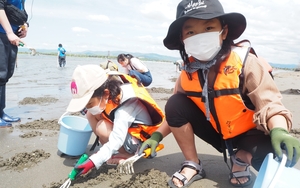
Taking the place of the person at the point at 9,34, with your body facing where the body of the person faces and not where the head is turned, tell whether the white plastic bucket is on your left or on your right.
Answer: on your right

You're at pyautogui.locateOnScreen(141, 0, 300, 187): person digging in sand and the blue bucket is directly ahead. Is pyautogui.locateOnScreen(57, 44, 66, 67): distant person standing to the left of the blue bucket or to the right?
right

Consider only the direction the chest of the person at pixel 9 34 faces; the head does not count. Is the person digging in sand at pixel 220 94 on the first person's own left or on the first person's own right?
on the first person's own right

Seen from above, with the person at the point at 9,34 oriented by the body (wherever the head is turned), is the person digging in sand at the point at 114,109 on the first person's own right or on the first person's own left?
on the first person's own right

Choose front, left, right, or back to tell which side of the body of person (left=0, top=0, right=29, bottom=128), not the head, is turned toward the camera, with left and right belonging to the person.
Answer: right

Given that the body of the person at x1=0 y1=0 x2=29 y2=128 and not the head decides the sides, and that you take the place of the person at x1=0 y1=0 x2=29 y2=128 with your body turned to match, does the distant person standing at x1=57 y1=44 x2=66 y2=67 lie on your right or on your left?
on your left
